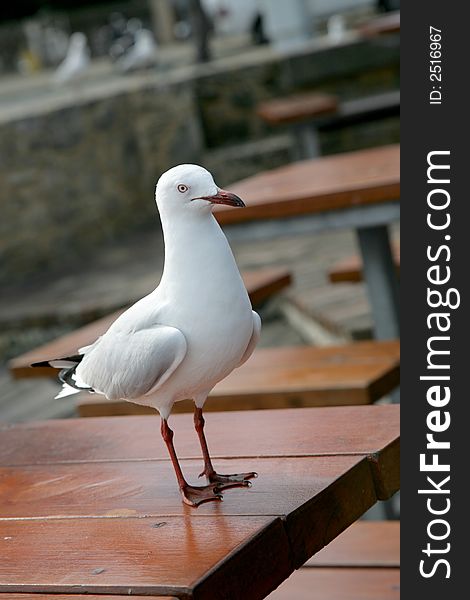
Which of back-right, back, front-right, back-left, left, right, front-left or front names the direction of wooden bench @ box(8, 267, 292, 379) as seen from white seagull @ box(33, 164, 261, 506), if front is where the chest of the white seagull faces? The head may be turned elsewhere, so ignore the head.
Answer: back-left

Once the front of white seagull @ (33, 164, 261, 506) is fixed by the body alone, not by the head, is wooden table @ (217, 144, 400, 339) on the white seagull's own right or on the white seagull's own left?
on the white seagull's own left

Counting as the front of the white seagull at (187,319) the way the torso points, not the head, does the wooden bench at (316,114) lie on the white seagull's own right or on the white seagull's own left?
on the white seagull's own left

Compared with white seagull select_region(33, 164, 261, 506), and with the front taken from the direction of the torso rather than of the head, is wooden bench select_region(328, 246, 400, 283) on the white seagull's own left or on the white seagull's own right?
on the white seagull's own left

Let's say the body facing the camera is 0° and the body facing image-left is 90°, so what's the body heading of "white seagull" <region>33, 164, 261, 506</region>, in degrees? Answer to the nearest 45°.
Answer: approximately 315°
